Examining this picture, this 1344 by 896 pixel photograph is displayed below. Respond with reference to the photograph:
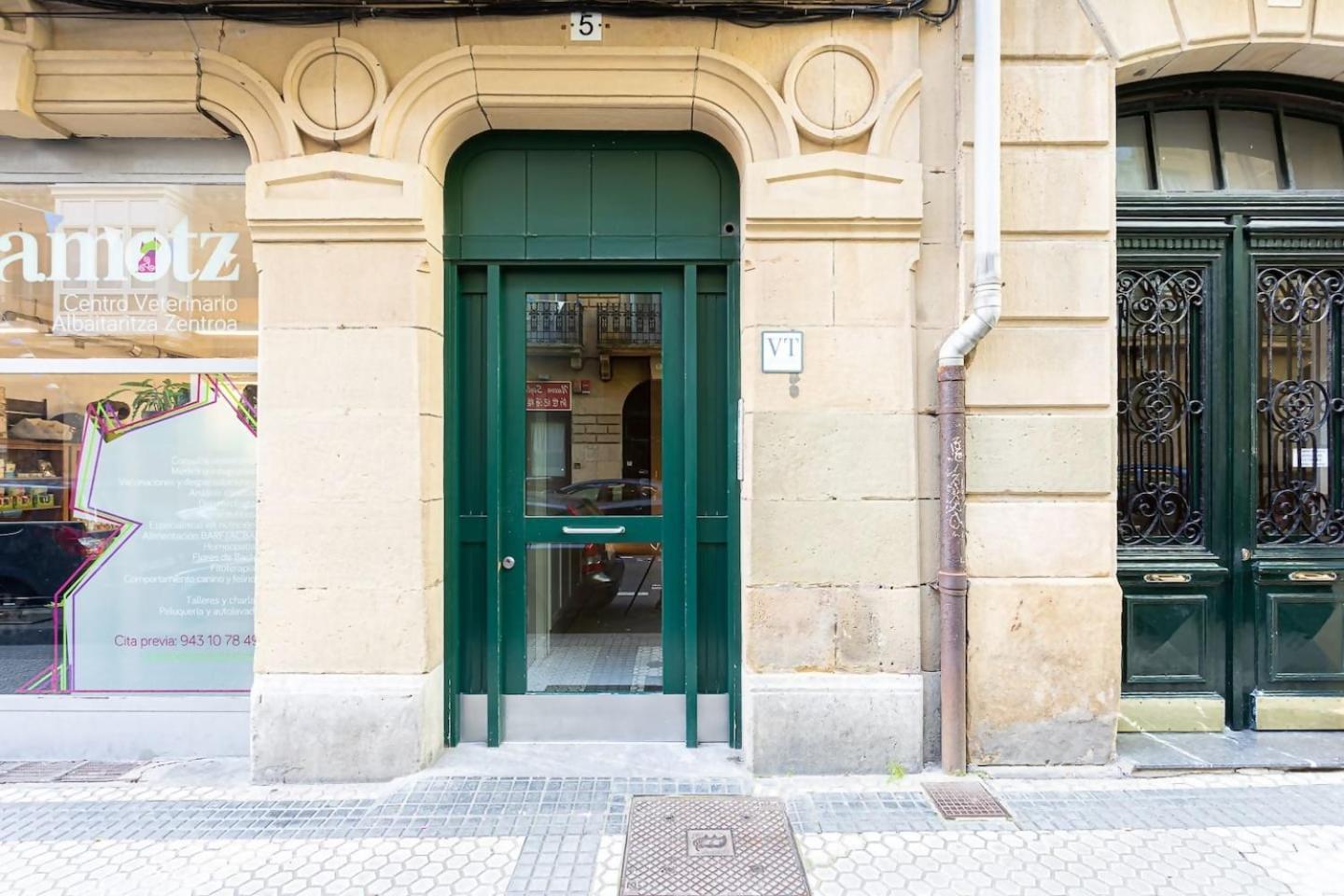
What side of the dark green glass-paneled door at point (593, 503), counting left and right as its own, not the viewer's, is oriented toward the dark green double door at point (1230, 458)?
left

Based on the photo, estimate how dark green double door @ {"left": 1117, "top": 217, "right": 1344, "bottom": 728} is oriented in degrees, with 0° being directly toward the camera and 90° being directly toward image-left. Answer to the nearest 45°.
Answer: approximately 0°

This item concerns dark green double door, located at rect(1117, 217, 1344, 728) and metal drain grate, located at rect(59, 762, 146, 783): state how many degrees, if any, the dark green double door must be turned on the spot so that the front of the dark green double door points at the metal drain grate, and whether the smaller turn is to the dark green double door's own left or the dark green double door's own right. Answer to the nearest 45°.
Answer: approximately 45° to the dark green double door's own right

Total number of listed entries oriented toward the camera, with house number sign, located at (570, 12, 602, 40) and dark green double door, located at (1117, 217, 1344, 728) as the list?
2

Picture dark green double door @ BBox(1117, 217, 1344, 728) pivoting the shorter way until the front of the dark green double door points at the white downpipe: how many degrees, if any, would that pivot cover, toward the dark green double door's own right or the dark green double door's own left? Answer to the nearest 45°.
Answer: approximately 45° to the dark green double door's own right

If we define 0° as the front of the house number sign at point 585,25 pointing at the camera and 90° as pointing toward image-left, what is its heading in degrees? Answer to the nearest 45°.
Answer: approximately 0°

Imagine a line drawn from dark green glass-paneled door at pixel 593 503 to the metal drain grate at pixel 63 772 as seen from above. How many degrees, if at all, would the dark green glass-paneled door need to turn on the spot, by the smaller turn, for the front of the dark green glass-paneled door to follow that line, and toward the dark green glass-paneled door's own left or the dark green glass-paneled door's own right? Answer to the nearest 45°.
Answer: approximately 90° to the dark green glass-paneled door's own right

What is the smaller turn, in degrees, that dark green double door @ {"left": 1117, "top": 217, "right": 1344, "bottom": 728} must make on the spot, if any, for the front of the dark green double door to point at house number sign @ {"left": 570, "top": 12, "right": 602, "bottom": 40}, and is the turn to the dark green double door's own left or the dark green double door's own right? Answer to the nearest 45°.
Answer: approximately 45° to the dark green double door's own right

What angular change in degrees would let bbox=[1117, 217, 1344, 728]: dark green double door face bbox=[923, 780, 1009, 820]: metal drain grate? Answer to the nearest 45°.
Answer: approximately 45° to its right
